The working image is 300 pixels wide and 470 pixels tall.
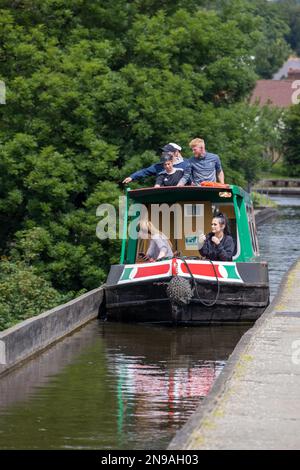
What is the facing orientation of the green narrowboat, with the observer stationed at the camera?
facing the viewer

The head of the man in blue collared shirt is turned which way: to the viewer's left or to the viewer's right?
to the viewer's left

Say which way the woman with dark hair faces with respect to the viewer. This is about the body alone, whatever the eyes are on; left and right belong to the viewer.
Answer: facing the viewer and to the left of the viewer

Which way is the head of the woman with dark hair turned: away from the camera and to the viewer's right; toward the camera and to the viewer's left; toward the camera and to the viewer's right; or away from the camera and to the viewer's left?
toward the camera and to the viewer's left

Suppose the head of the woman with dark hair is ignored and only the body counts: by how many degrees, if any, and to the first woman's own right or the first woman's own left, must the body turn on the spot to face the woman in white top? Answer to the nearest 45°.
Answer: approximately 45° to the first woman's own right
